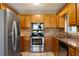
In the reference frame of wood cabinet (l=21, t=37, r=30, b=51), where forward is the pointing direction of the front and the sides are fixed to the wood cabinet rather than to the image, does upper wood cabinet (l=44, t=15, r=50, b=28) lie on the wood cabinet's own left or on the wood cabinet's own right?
on the wood cabinet's own left

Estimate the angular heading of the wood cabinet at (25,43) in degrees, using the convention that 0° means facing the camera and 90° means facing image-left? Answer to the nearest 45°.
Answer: approximately 0°

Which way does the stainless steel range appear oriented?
toward the camera

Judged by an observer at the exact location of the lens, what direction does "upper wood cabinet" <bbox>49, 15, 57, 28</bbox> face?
facing the viewer

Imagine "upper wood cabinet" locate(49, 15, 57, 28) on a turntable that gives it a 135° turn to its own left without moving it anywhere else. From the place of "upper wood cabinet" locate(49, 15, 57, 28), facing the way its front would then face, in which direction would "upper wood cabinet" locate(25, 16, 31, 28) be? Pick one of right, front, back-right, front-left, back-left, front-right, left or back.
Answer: back-left

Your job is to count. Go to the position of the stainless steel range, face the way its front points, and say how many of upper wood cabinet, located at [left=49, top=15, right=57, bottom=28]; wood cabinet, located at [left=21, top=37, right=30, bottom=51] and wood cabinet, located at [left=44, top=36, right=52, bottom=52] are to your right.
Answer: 1

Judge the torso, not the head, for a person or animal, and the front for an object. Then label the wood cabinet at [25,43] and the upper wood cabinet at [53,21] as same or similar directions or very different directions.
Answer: same or similar directions

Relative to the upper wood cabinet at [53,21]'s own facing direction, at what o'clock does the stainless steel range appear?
The stainless steel range is roughly at 2 o'clock from the upper wood cabinet.

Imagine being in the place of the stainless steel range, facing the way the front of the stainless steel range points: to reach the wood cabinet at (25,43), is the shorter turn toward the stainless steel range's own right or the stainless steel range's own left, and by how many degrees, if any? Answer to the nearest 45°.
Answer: approximately 90° to the stainless steel range's own right

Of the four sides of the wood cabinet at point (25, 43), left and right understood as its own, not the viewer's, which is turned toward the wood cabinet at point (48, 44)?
left

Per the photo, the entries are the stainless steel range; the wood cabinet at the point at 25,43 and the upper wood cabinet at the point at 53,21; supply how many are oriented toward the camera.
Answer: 3
